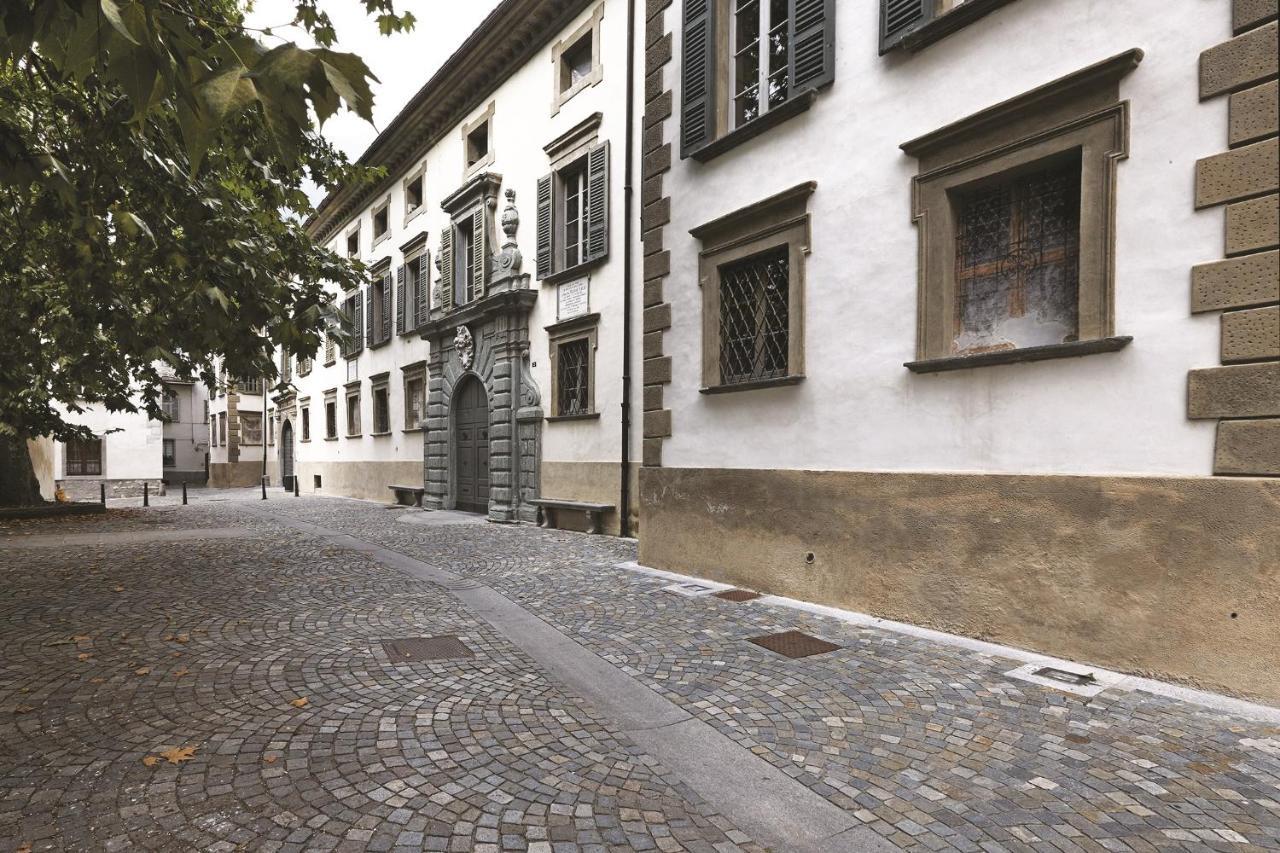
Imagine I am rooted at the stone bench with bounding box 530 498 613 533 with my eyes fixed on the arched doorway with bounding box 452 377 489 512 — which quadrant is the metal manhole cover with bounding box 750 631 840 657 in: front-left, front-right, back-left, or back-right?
back-left

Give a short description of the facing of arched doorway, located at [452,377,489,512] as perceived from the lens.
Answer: facing the viewer and to the left of the viewer

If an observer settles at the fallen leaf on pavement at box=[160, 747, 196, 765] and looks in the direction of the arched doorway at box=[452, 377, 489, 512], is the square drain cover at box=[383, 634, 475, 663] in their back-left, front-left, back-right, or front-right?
front-right

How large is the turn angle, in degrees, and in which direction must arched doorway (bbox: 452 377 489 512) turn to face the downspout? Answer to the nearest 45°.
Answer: approximately 90° to its left

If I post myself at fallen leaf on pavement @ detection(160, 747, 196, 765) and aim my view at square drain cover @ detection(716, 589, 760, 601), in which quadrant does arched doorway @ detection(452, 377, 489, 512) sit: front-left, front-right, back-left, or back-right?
front-left

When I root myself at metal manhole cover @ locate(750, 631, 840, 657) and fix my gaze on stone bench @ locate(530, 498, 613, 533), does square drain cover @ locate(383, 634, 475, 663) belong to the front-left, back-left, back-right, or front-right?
front-left

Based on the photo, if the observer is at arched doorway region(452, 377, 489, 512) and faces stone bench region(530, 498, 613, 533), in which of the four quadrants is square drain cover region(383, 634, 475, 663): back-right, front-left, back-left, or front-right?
front-right

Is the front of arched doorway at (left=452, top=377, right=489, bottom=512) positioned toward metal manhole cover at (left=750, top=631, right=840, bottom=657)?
no

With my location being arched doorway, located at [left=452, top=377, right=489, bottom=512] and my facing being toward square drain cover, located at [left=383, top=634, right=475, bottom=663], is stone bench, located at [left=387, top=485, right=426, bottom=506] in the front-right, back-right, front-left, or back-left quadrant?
back-right

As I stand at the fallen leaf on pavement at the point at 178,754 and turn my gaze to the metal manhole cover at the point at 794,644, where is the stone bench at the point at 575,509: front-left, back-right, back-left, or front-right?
front-left

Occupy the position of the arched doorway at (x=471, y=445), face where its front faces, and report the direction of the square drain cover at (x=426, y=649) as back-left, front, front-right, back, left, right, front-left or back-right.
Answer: front-left

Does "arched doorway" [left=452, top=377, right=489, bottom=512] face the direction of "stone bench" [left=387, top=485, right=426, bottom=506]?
no

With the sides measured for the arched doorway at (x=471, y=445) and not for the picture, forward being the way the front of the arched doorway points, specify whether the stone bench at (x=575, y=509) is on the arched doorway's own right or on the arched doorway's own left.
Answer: on the arched doorway's own left

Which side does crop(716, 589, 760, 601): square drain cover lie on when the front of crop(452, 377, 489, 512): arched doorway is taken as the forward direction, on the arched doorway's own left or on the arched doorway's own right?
on the arched doorway's own left

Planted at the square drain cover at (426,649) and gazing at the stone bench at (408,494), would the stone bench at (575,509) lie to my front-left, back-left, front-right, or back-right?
front-right
